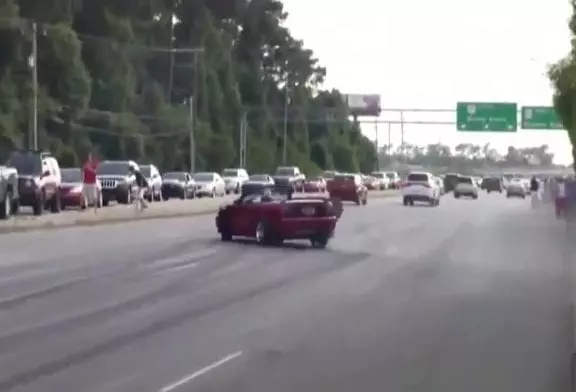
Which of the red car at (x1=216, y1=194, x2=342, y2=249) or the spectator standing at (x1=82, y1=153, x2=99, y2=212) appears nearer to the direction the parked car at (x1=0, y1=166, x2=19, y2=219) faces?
the red car

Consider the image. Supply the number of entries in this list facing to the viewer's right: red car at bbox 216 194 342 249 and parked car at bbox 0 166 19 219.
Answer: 0

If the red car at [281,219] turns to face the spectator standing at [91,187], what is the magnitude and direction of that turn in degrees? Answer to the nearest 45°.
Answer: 0° — it already faces them

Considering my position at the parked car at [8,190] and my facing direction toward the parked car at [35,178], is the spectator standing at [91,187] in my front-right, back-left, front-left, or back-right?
front-right

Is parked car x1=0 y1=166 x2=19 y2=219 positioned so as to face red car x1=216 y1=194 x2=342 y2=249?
no

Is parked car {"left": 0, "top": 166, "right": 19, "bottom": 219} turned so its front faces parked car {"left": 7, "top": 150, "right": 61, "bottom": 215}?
no

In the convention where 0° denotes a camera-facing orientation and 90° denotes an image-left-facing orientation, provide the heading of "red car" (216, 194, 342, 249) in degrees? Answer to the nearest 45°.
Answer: approximately 135°

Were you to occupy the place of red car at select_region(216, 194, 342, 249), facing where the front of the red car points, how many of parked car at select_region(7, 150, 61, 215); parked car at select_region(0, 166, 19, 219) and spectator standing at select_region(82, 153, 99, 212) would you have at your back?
0
